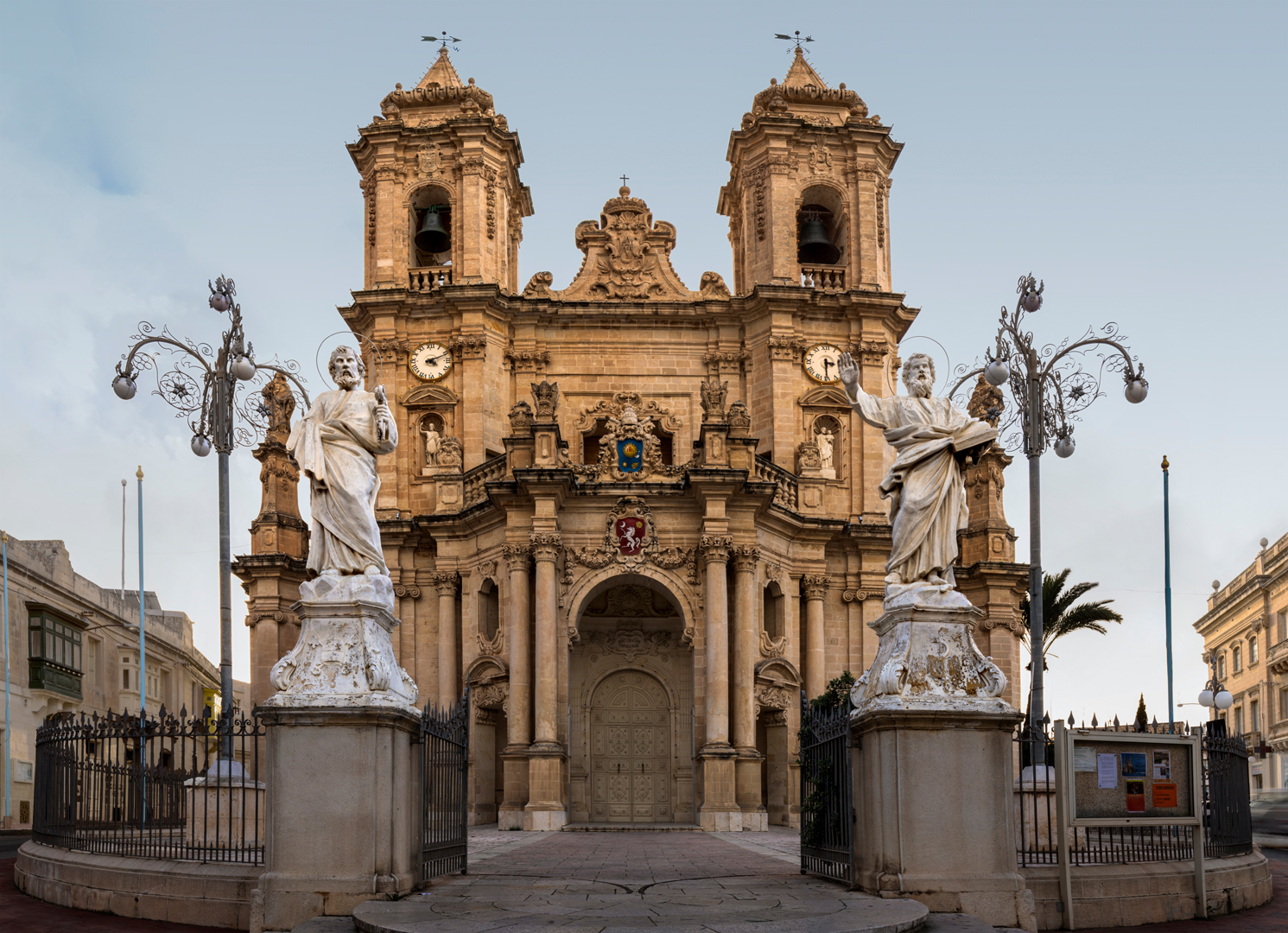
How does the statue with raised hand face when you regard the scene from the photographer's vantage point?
facing the viewer

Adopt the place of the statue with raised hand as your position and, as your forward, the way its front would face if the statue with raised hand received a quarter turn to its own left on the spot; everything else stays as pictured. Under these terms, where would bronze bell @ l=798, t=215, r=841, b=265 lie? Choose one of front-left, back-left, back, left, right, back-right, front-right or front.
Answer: left

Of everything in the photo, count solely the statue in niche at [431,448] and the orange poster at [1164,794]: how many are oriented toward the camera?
2

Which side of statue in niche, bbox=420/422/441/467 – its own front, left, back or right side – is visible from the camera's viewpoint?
front

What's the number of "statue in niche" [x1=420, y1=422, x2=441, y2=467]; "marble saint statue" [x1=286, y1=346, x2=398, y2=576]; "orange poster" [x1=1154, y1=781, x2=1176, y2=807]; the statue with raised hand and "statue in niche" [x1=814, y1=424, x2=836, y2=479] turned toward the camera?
5
